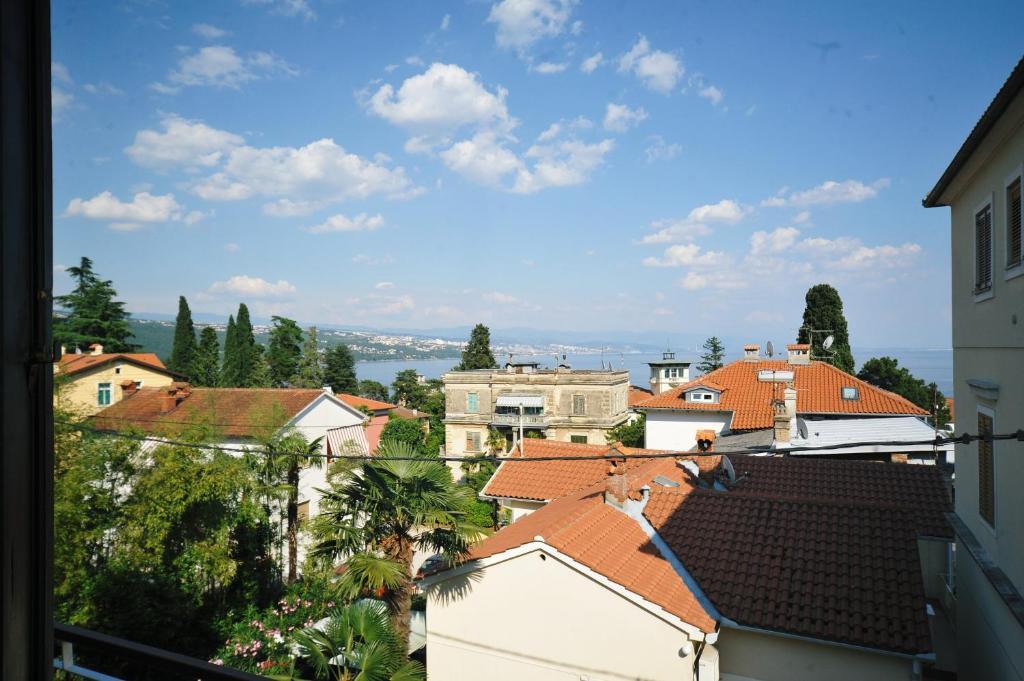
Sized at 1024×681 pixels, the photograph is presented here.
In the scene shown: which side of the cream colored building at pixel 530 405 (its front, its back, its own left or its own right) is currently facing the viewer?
front

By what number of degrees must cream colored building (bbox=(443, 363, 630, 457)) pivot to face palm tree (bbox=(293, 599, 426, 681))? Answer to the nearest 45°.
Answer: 0° — it already faces it

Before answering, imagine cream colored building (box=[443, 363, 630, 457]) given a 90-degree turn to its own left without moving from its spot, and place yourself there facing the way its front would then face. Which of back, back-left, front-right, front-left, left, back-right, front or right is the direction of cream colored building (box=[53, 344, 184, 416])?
back-right

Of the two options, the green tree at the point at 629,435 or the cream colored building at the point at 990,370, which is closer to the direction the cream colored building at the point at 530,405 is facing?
the cream colored building

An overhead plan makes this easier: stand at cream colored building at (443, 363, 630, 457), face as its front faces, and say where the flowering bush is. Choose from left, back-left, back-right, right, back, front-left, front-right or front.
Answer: front

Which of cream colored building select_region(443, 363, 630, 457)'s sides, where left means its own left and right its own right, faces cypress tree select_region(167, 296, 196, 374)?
right

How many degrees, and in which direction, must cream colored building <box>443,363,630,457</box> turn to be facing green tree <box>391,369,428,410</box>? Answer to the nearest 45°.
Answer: approximately 135° to its right

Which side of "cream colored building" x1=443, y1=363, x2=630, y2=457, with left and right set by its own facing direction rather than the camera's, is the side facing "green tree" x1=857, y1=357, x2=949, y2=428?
left

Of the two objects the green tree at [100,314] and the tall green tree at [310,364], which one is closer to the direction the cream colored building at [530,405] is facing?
the green tree

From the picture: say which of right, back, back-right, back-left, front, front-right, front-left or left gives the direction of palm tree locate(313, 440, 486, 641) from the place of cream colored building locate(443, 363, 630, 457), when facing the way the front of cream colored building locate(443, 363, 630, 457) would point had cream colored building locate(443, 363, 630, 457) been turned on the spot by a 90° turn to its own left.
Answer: right

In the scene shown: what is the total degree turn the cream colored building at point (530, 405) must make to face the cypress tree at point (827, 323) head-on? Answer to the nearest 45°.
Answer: approximately 90° to its left

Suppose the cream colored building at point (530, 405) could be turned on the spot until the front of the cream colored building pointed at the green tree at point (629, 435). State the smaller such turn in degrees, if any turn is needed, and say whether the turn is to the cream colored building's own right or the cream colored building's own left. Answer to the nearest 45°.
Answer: approximately 45° to the cream colored building's own left

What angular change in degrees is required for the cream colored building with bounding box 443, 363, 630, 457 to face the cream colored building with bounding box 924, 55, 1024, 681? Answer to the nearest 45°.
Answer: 0° — it already faces it

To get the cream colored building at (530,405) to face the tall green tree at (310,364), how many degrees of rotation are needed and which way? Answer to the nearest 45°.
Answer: approximately 135° to its right

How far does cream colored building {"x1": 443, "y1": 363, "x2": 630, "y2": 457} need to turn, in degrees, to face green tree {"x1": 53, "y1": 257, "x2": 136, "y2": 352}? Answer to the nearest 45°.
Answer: approximately 90° to its right
